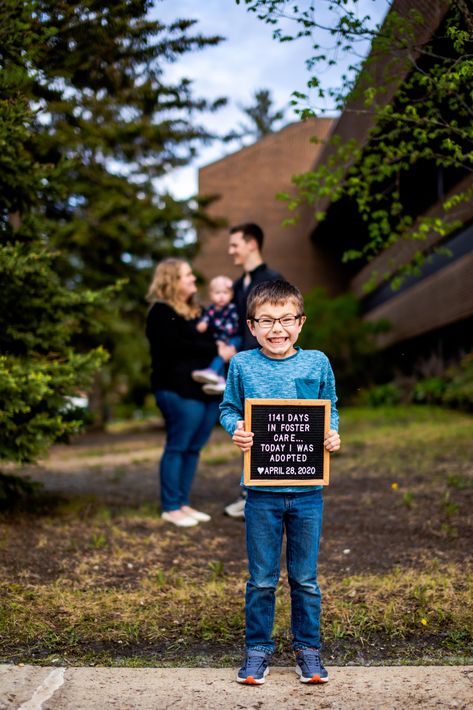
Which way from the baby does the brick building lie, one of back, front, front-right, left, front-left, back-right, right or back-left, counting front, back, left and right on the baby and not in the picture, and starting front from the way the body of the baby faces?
back

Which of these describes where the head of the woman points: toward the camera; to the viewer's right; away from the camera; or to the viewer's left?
to the viewer's right

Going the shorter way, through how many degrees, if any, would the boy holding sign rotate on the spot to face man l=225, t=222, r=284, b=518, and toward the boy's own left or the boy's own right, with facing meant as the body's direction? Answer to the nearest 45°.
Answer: approximately 180°

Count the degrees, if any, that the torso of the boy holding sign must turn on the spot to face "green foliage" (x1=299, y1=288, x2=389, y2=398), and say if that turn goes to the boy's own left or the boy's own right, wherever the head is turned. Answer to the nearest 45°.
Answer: approximately 180°

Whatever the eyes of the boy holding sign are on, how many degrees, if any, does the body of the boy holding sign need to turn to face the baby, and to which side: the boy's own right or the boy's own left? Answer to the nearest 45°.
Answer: approximately 180°

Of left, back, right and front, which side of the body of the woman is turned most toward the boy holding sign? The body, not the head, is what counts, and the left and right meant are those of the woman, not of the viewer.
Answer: right

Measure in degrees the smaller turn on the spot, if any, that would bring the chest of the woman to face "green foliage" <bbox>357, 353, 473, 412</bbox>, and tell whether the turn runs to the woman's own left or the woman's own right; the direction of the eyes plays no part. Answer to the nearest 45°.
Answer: approximately 45° to the woman's own left

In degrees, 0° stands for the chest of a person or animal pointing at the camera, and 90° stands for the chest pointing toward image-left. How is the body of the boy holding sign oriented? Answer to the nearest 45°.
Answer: approximately 0°

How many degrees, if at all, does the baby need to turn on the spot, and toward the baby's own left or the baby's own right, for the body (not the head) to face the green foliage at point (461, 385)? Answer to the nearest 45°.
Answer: approximately 135° to the baby's own left

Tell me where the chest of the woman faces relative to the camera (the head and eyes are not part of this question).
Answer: to the viewer's right
